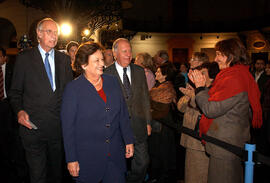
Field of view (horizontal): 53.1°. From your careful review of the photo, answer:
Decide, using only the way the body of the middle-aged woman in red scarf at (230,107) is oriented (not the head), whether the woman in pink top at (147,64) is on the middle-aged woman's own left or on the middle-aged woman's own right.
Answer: on the middle-aged woman's own right

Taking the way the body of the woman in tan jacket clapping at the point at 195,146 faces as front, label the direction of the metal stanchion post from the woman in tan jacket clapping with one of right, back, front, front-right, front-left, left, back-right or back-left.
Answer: back-left

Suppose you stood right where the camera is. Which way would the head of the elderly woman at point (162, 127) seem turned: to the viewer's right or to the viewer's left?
to the viewer's left

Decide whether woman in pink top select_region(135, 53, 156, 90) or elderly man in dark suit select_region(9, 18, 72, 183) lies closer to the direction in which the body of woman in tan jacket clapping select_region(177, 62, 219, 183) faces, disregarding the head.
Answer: the elderly man in dark suit

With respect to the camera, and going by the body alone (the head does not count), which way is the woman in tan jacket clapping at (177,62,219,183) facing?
to the viewer's left

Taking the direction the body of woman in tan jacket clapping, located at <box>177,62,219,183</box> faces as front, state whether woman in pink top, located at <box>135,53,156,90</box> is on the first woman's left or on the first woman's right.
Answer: on the first woman's right

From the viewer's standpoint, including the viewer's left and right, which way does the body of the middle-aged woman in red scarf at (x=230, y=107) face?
facing to the left of the viewer

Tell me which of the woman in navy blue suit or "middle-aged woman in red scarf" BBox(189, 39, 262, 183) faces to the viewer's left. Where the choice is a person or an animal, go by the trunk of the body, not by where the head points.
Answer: the middle-aged woman in red scarf

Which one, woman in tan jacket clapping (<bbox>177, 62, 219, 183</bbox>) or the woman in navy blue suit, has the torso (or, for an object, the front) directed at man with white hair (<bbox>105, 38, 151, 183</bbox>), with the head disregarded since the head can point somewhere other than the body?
the woman in tan jacket clapping

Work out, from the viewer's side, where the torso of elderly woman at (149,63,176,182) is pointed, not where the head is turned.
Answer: to the viewer's left
